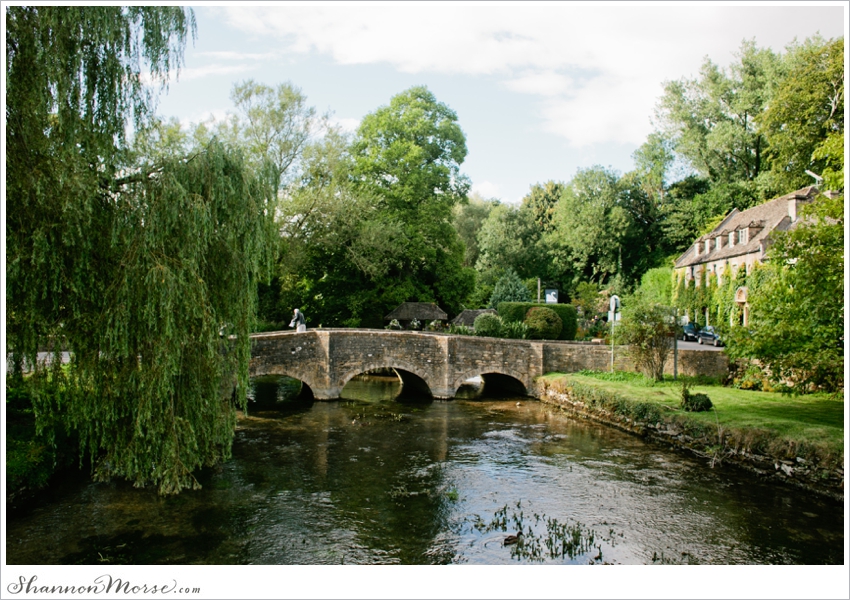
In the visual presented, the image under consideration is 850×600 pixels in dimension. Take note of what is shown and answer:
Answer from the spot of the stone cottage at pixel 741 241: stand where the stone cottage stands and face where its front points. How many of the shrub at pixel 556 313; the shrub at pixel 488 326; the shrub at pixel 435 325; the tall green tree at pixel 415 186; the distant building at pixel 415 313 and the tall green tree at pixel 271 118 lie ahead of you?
6

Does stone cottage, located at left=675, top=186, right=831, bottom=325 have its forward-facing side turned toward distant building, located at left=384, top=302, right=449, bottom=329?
yes

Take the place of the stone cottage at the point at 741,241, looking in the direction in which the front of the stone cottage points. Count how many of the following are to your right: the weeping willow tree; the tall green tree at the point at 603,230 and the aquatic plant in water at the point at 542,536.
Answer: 1

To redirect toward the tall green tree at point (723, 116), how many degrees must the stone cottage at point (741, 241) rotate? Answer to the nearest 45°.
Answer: approximately 135° to its right

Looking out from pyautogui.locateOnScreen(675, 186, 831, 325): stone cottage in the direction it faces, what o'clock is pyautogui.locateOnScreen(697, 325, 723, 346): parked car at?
The parked car is roughly at 11 o'clock from the stone cottage.

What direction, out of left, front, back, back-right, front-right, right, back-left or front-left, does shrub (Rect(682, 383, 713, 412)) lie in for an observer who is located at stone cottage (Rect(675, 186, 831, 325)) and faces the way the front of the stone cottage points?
front-left

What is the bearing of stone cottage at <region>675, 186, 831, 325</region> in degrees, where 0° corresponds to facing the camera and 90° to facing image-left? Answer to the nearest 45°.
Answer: approximately 45°

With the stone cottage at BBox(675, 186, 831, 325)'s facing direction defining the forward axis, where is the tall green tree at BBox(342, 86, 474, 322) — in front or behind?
in front

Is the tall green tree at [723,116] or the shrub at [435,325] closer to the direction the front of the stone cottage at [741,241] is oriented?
the shrub

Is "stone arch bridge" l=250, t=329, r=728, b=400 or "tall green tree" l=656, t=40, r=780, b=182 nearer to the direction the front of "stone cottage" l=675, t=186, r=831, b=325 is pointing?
the stone arch bridge

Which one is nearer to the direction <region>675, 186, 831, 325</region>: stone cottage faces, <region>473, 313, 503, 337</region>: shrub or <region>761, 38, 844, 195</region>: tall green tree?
the shrub

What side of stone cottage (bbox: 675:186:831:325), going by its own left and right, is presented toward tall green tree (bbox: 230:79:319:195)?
front

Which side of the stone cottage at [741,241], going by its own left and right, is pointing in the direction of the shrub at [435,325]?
front
